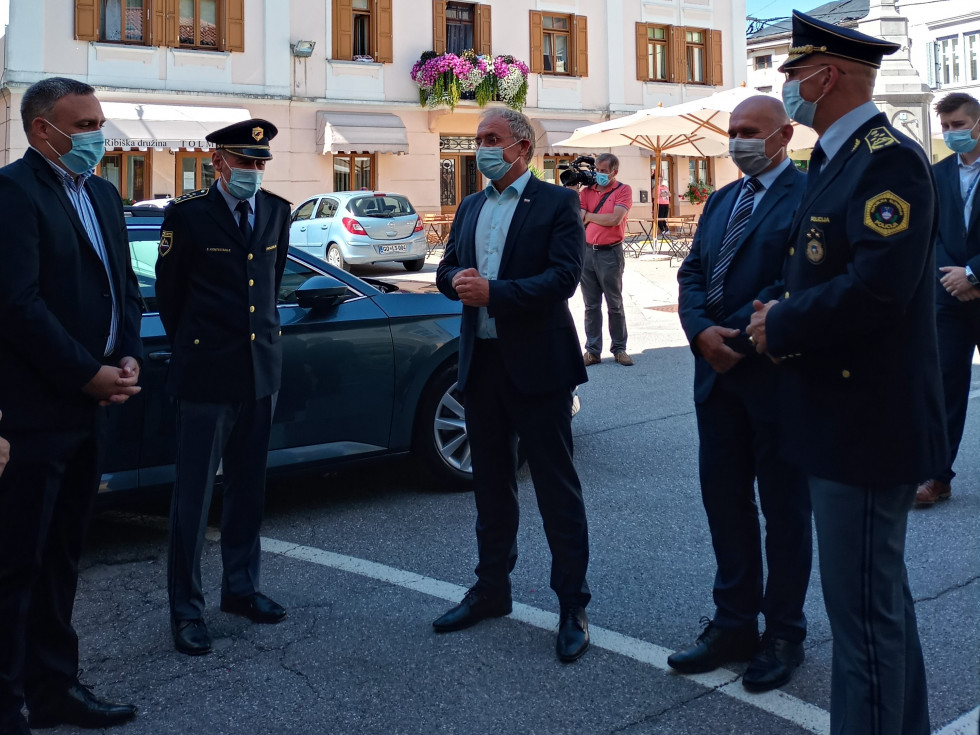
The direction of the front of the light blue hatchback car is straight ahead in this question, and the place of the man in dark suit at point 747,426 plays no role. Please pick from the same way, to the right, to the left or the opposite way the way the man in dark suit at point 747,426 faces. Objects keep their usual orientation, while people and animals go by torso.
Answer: to the left

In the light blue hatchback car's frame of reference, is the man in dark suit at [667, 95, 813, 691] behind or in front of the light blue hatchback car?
behind

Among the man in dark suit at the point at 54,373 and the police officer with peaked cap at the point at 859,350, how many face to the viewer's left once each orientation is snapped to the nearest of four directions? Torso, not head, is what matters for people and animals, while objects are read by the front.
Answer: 1

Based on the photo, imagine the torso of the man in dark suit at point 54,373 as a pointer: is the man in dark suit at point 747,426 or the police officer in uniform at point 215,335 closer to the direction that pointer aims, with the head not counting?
the man in dark suit

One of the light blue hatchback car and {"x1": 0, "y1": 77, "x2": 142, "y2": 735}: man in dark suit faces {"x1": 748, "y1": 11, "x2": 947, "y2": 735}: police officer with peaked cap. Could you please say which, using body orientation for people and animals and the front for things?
the man in dark suit

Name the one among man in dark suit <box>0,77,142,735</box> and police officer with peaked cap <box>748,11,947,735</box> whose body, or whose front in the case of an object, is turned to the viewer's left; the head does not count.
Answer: the police officer with peaked cap

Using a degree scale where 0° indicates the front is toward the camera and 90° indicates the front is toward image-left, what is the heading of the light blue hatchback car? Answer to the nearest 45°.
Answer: approximately 135°

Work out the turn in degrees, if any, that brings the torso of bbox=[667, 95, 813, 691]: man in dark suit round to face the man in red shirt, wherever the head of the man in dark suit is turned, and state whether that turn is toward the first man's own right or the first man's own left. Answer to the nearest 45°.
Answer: approximately 135° to the first man's own right

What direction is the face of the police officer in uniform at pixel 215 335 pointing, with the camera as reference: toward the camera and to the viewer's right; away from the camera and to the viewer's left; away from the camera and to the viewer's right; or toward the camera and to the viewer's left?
toward the camera and to the viewer's right

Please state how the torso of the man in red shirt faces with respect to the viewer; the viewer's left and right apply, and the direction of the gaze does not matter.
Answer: facing the viewer and to the left of the viewer
